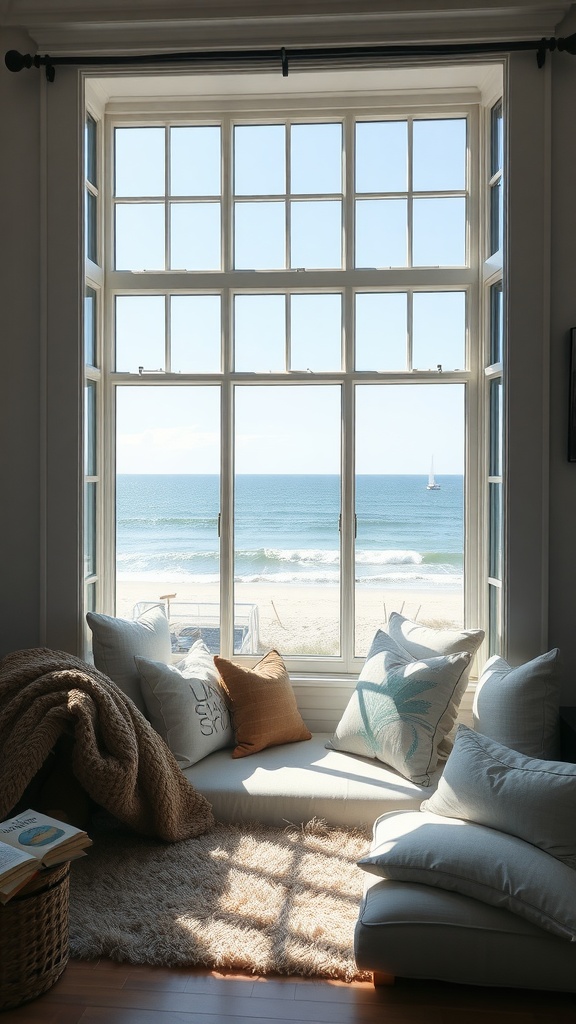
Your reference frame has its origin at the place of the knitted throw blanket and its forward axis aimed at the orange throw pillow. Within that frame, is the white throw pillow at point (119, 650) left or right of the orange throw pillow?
left

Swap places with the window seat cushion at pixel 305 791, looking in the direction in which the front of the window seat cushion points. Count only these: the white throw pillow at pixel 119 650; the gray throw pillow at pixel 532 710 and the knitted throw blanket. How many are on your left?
1

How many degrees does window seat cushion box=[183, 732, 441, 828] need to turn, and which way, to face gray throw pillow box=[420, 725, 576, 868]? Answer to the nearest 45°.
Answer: approximately 45° to its left

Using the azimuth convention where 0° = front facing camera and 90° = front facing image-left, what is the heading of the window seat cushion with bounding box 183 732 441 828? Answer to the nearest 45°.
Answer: approximately 0°

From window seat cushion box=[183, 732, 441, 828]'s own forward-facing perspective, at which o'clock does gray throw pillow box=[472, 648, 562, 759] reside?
The gray throw pillow is roughly at 9 o'clock from the window seat cushion.

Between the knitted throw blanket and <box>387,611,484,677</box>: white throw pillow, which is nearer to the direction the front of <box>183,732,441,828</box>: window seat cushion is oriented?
the knitted throw blanket

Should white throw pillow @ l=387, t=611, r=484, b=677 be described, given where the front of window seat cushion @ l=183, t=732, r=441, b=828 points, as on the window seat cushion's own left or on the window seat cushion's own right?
on the window seat cushion's own left

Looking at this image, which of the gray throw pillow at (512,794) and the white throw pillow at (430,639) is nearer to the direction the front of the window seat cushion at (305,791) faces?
the gray throw pillow

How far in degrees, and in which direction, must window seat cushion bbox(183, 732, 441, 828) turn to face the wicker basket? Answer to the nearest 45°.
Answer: approximately 45° to its right
